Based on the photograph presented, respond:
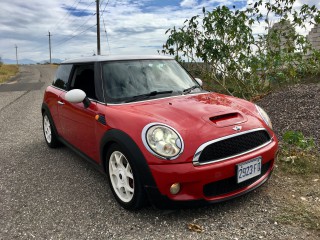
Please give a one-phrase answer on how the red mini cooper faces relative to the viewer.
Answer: facing the viewer and to the right of the viewer
